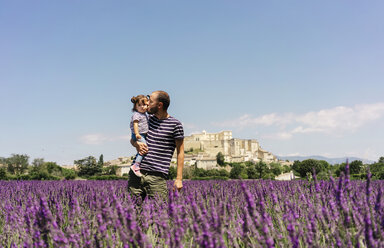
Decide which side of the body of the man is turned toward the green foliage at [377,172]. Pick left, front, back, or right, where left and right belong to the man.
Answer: back

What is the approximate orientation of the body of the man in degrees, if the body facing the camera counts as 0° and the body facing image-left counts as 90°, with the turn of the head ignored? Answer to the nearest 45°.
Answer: approximately 45°

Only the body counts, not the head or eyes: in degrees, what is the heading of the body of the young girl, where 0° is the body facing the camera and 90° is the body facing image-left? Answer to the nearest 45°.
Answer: approximately 315°
